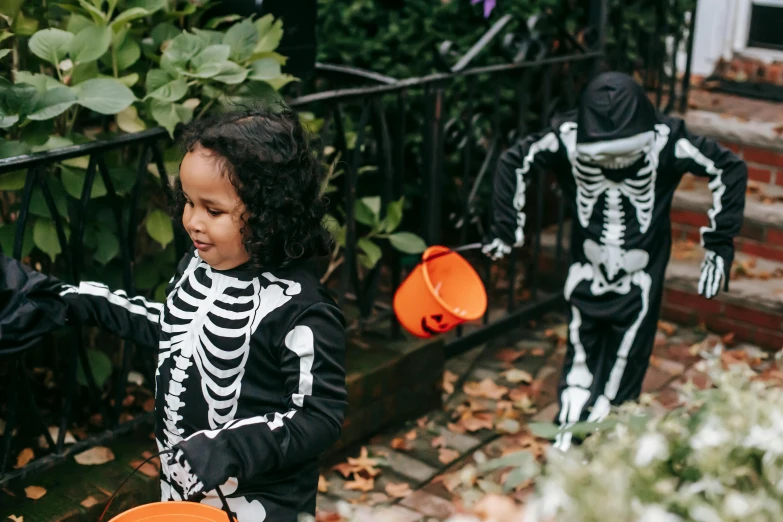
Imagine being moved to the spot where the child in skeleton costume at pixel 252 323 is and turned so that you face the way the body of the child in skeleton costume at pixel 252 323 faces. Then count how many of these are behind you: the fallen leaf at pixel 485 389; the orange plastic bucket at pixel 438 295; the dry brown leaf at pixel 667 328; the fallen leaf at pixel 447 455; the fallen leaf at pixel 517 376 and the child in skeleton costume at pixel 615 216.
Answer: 6

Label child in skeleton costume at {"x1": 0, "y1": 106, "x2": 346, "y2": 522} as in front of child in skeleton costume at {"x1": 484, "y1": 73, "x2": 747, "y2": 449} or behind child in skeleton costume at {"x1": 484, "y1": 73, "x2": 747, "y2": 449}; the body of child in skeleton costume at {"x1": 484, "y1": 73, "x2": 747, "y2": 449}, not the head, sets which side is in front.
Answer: in front

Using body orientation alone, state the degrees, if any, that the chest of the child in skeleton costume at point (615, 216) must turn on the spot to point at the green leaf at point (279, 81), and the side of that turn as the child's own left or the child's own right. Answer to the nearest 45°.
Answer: approximately 90° to the child's own right

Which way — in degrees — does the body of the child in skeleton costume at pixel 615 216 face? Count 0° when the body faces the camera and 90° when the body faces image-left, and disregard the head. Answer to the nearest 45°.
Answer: approximately 0°

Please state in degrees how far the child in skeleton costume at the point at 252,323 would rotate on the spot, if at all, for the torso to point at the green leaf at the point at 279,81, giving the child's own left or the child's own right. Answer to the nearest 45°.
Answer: approximately 135° to the child's own right

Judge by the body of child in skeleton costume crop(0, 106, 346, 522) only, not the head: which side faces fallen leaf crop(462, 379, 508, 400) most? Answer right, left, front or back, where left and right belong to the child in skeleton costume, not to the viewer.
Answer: back

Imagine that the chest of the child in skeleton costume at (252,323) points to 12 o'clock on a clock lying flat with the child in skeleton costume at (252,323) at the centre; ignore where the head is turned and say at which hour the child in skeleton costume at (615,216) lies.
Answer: the child in skeleton costume at (615,216) is roughly at 6 o'clock from the child in skeleton costume at (252,323).

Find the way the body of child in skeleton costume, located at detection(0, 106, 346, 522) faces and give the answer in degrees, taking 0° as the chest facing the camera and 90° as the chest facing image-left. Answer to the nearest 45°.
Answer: approximately 45°

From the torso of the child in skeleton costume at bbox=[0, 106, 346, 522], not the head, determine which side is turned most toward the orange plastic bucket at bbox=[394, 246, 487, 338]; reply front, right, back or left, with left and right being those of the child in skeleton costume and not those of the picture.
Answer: back

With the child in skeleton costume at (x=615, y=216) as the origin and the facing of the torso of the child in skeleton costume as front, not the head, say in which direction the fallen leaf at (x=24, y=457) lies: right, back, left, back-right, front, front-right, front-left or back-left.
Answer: front-right

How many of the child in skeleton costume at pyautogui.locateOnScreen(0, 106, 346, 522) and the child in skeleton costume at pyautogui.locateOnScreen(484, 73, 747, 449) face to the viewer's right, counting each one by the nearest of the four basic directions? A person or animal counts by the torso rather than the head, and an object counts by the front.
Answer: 0

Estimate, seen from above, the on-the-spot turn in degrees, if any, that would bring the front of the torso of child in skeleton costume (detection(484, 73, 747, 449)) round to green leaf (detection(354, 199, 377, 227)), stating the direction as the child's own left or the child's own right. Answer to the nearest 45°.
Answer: approximately 90° to the child's own right
